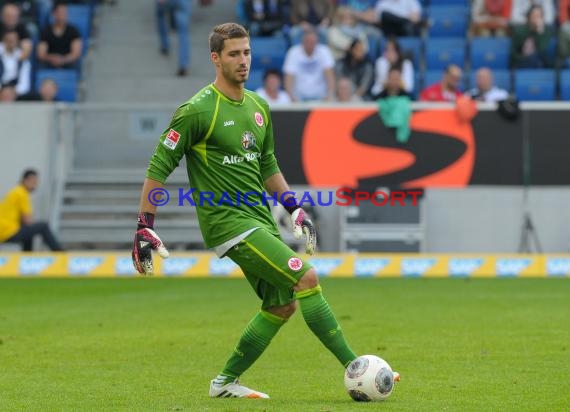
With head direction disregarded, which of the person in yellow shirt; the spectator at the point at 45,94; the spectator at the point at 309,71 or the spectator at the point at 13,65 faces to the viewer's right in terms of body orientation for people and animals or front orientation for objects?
the person in yellow shirt

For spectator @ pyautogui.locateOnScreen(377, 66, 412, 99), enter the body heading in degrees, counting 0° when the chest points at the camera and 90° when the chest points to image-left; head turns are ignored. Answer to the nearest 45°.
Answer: approximately 0°

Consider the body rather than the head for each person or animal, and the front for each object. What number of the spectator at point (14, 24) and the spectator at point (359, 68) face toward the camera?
2

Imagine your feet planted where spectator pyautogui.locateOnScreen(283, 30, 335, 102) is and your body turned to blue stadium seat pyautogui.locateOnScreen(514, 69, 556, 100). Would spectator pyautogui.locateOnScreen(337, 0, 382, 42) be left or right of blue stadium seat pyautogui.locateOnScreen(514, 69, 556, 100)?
left

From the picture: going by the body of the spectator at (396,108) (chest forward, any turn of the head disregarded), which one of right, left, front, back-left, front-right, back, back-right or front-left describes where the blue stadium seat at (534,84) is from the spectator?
back-left

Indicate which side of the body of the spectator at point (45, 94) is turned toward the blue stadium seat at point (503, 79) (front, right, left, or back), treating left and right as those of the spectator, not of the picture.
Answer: left

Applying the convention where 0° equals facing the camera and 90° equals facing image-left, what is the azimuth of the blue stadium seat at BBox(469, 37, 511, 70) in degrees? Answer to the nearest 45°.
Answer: approximately 0°

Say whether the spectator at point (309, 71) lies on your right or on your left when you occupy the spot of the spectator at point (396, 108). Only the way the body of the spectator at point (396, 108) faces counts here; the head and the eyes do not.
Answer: on your right

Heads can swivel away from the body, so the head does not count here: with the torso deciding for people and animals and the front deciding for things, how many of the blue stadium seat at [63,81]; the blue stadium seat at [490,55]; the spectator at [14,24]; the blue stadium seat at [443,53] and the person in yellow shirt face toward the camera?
4

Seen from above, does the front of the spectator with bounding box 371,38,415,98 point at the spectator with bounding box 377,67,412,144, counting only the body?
yes

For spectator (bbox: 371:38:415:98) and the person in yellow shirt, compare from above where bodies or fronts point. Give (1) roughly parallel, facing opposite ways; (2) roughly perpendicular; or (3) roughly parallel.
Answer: roughly perpendicular

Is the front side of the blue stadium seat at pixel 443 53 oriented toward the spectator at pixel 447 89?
yes
